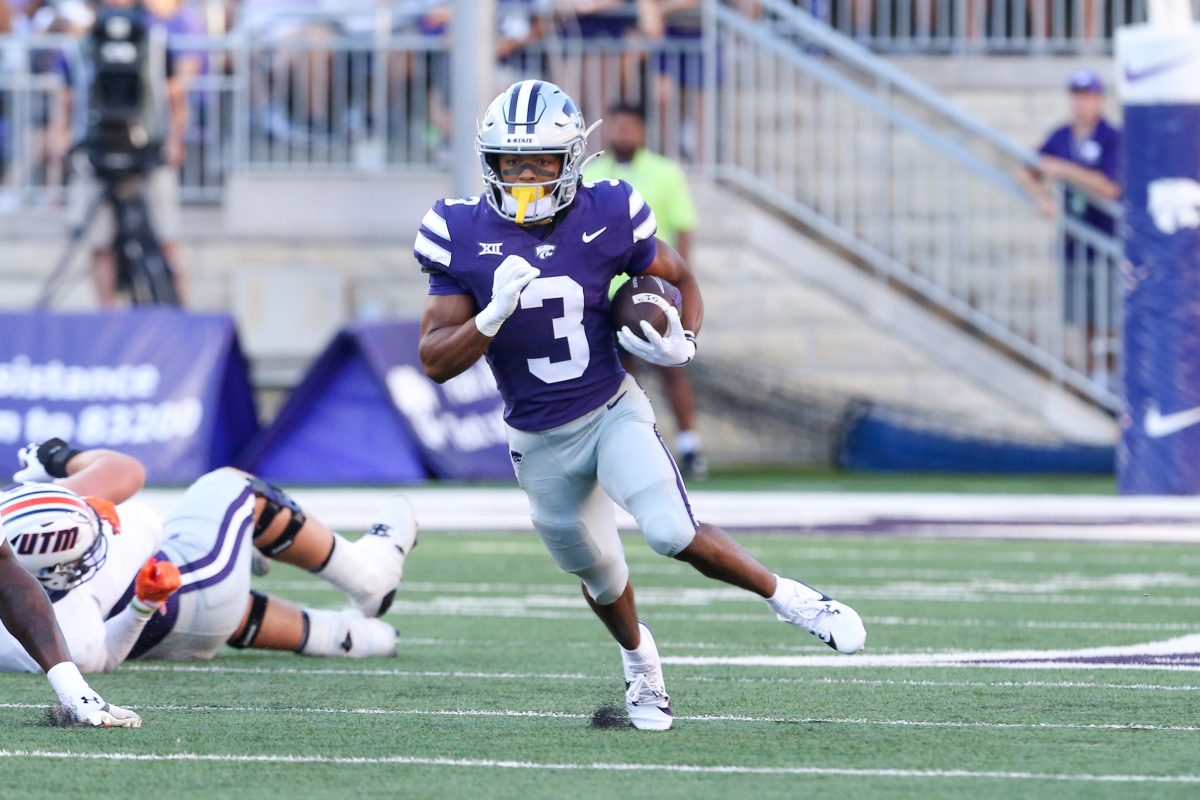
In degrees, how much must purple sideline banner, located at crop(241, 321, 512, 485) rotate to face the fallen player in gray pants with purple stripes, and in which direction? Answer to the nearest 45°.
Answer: approximately 45° to its right

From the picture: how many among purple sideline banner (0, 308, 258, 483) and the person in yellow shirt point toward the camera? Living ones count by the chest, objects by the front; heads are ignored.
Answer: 2

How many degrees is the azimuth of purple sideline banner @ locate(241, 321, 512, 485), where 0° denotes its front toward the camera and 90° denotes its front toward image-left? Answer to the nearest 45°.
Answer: approximately 315°

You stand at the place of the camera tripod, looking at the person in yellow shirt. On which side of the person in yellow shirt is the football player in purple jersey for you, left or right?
right

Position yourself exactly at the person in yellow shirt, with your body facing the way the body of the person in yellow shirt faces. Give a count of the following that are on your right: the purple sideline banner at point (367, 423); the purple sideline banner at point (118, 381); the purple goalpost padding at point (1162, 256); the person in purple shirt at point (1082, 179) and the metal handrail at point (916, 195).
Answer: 2

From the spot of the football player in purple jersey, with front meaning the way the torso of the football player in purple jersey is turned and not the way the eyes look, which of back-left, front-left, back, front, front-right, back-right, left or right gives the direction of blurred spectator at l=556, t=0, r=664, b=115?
back

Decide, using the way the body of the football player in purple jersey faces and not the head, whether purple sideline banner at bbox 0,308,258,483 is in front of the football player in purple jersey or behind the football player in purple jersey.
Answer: behind

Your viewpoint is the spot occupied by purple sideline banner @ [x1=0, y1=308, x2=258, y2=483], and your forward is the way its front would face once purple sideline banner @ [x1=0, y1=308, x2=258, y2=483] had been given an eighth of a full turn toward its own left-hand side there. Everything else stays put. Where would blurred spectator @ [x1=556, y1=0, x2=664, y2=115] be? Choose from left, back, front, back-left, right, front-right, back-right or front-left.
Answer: left

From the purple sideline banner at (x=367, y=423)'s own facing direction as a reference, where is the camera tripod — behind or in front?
behind

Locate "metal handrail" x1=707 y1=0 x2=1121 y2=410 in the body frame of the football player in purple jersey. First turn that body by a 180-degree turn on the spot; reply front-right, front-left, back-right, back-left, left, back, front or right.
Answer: front

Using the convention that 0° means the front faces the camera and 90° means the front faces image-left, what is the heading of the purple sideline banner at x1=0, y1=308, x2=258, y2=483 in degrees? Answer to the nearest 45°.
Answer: approximately 0°

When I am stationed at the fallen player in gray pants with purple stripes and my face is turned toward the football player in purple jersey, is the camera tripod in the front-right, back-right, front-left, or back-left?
back-left
